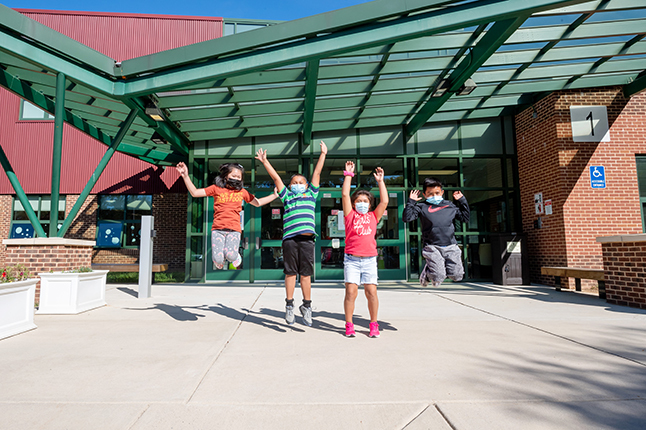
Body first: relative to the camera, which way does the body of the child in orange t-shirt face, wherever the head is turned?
toward the camera

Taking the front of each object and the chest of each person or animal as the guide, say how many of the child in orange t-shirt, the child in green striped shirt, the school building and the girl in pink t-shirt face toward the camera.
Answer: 4

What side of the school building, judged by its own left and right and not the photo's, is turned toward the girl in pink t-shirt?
front

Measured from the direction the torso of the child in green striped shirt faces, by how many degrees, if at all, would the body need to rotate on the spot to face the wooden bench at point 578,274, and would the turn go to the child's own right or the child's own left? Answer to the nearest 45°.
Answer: approximately 135° to the child's own left

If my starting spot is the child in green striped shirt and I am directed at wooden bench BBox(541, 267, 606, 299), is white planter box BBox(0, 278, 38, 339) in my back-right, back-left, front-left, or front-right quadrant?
back-left

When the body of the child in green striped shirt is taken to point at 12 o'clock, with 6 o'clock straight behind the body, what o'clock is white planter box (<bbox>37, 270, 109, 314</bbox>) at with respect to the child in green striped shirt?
The white planter box is roughly at 4 o'clock from the child in green striped shirt.

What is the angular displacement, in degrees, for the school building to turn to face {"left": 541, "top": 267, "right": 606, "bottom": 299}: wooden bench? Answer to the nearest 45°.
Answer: approximately 90° to its left

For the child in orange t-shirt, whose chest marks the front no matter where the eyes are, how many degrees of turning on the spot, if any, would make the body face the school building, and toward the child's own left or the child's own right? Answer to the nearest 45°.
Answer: approximately 135° to the child's own left

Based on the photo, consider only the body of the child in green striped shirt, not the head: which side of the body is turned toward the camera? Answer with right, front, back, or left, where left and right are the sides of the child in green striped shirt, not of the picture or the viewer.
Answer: front

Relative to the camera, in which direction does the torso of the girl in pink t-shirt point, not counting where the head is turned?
toward the camera

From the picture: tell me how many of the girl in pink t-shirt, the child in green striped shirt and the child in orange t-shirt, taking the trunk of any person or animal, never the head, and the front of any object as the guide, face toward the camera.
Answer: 3

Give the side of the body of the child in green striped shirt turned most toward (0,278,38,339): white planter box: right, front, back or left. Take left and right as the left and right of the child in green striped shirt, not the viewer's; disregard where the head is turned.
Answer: right
